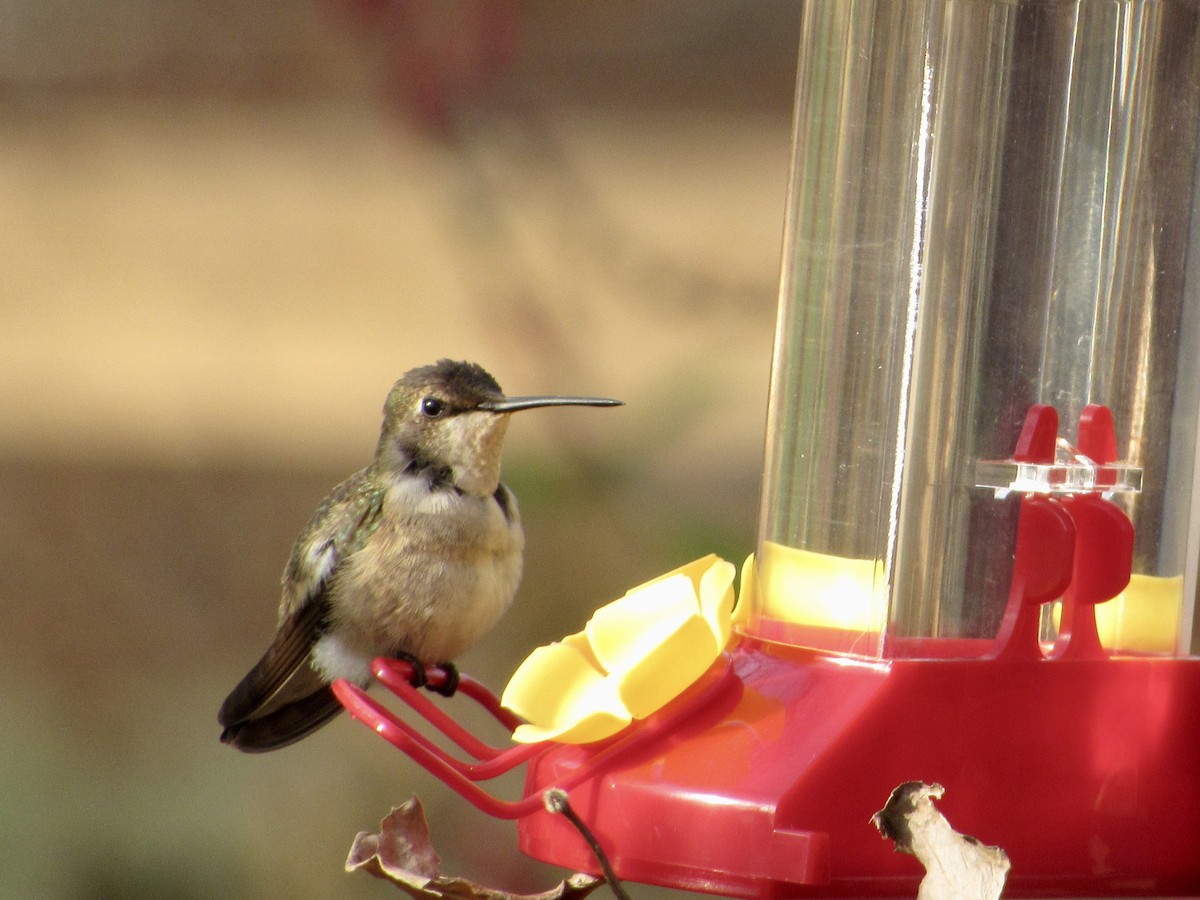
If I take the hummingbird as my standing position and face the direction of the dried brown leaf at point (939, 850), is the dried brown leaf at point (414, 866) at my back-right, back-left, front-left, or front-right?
front-right

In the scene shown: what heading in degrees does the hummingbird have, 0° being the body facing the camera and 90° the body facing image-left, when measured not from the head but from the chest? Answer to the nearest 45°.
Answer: approximately 315°

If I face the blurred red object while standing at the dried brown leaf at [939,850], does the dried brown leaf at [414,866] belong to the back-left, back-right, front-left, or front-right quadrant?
front-left

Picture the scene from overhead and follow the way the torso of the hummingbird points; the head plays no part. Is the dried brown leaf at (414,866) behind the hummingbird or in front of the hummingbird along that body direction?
in front

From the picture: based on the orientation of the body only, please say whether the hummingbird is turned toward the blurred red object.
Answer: no

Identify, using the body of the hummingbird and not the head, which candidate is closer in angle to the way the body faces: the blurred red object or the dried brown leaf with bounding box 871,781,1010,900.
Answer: the dried brown leaf
